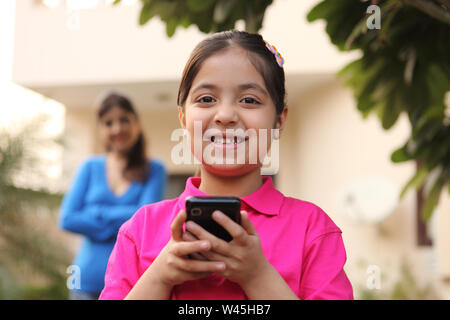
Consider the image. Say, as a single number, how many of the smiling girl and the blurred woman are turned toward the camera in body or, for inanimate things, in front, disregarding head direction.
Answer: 2

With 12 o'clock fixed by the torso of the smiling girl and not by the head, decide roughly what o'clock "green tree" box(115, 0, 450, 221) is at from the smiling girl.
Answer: The green tree is roughly at 7 o'clock from the smiling girl.

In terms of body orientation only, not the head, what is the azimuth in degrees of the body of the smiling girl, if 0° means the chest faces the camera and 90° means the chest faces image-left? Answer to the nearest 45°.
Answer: approximately 0°

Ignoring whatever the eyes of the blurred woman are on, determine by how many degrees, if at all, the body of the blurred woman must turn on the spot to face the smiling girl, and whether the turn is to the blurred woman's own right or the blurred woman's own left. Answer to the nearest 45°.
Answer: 0° — they already face them

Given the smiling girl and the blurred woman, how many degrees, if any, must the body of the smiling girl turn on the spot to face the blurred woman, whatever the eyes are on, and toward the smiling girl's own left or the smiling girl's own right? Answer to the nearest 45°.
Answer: approximately 180°

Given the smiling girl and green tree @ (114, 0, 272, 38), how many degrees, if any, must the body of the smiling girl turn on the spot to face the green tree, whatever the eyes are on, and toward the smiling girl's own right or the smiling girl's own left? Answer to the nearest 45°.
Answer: approximately 180°

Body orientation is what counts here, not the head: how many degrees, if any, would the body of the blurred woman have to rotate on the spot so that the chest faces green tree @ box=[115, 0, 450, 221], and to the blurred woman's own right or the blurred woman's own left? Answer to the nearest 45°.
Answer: approximately 45° to the blurred woman's own left
